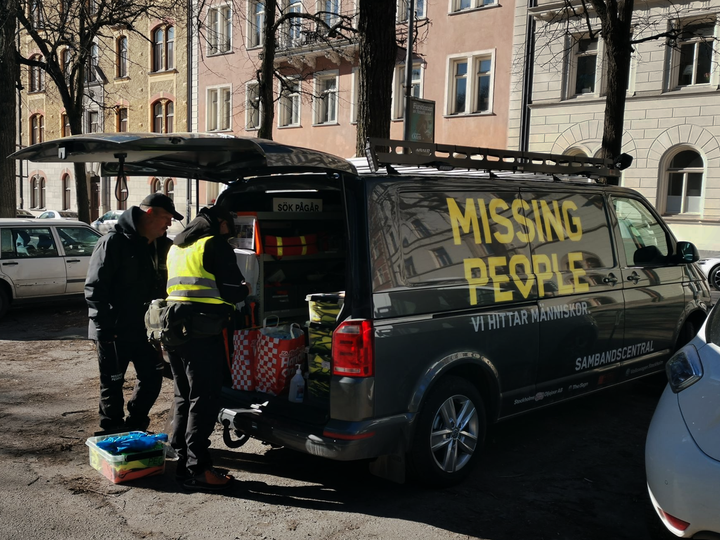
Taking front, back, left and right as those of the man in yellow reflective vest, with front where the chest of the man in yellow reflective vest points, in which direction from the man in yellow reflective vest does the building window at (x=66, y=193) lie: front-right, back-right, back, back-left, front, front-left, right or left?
front-left

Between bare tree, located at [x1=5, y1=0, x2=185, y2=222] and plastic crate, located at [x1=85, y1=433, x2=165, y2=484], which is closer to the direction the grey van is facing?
the bare tree

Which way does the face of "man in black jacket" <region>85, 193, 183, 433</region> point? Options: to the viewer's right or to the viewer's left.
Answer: to the viewer's right

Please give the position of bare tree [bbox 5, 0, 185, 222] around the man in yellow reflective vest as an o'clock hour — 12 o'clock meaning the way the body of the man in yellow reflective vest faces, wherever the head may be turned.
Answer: The bare tree is roughly at 10 o'clock from the man in yellow reflective vest.

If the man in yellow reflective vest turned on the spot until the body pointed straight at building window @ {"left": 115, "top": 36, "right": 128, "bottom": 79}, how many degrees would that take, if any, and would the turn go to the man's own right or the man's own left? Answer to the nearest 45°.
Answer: approximately 45° to the man's own left

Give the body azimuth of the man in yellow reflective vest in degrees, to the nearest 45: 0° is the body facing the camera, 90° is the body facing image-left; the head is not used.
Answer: approximately 225°

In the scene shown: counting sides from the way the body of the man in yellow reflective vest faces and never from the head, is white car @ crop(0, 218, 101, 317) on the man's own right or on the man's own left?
on the man's own left

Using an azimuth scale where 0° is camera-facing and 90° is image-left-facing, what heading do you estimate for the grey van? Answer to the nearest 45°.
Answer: approximately 225°

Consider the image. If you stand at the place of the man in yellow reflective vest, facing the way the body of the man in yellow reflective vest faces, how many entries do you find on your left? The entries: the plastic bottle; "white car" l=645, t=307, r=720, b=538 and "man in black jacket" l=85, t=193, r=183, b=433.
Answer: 1

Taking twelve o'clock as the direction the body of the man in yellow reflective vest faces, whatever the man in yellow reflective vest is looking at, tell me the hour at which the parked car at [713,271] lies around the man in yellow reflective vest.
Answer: The parked car is roughly at 12 o'clock from the man in yellow reflective vest.

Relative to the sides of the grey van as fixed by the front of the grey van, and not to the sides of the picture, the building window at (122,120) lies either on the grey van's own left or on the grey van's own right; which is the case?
on the grey van's own left

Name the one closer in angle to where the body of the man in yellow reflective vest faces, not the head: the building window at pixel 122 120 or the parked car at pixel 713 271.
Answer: the parked car

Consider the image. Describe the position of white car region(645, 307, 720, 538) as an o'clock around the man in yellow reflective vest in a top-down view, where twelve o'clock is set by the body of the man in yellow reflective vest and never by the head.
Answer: The white car is roughly at 3 o'clock from the man in yellow reflective vest.
